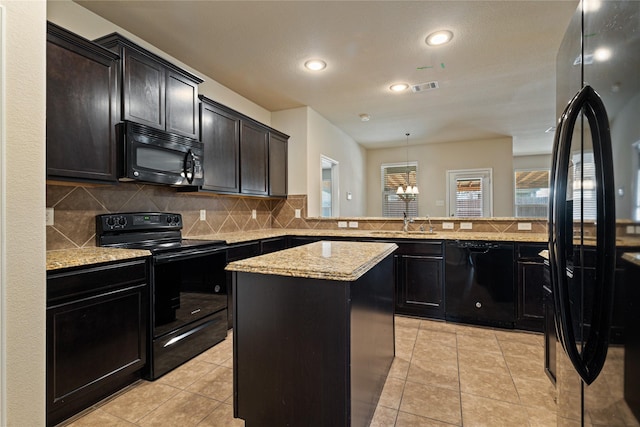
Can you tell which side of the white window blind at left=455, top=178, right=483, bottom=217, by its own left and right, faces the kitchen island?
front

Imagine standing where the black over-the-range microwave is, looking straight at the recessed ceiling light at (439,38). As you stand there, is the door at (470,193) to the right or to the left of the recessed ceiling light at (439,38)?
left

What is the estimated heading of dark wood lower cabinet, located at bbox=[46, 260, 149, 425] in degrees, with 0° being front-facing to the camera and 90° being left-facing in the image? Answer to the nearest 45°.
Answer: approximately 315°

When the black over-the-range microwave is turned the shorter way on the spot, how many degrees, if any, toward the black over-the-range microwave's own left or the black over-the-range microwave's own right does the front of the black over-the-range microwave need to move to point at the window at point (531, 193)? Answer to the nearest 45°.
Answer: approximately 45° to the black over-the-range microwave's own left

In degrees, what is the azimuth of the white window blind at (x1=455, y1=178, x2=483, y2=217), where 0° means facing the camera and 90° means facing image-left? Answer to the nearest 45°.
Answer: approximately 0°

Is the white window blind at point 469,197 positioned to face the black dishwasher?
yes

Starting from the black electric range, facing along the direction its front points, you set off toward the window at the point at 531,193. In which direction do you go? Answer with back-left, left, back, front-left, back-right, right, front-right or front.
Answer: front-left

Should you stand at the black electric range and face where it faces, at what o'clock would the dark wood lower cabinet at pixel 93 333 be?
The dark wood lower cabinet is roughly at 3 o'clock from the black electric range.

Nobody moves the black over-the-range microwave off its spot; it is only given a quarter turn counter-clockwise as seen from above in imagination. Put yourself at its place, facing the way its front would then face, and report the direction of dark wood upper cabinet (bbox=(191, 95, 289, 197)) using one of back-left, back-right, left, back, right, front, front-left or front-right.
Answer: front

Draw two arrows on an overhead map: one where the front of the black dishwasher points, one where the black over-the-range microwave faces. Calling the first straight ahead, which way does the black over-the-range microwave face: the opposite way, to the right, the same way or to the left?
to the left

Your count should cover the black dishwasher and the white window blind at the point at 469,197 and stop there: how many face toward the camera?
2

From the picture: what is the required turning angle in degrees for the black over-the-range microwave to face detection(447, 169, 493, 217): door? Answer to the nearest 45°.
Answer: approximately 45° to its left

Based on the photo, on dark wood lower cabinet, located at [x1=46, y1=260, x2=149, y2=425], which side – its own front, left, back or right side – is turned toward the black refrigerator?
front
